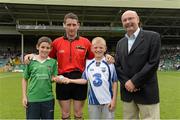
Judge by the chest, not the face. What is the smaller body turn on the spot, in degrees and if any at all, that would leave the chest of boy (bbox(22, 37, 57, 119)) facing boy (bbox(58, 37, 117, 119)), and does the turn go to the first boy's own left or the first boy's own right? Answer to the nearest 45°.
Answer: approximately 90° to the first boy's own left

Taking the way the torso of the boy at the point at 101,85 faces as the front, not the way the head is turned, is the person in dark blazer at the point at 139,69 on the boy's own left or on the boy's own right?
on the boy's own left

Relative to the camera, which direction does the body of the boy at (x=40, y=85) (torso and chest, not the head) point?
toward the camera

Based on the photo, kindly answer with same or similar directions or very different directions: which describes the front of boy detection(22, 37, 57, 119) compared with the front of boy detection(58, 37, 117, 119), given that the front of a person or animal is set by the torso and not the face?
same or similar directions

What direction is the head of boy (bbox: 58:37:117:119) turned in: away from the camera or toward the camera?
toward the camera

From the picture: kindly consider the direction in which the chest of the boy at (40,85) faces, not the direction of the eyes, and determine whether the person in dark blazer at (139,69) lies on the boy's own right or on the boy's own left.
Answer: on the boy's own left

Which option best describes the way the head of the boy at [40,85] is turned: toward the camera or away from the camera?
toward the camera

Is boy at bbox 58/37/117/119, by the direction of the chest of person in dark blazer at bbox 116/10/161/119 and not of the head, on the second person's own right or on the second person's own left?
on the second person's own right

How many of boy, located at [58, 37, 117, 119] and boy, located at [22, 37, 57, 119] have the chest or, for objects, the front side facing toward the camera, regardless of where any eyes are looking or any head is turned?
2

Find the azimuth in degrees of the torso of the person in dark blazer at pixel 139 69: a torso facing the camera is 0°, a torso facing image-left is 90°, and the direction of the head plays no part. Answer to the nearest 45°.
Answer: approximately 45°
